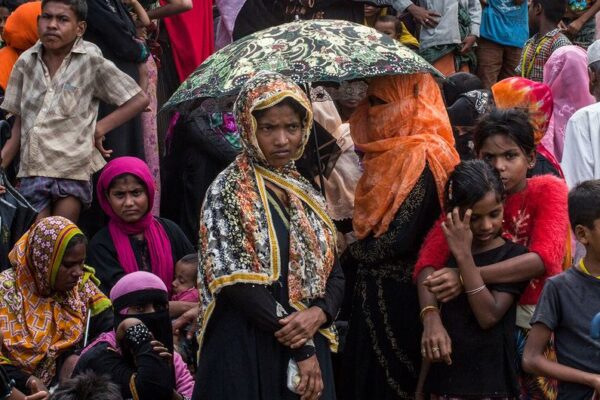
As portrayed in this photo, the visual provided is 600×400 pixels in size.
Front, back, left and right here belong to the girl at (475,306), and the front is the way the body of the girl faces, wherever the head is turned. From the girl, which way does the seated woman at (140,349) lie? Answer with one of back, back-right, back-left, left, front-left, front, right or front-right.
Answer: right

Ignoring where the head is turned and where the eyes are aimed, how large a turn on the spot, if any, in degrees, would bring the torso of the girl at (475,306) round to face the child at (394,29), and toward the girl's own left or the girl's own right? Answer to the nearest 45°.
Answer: approximately 180°

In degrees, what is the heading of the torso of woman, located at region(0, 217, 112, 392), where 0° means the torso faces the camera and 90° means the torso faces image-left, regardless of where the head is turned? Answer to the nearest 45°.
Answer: approximately 315°

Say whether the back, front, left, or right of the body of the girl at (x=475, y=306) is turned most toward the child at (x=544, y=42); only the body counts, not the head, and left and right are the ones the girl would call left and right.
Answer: back

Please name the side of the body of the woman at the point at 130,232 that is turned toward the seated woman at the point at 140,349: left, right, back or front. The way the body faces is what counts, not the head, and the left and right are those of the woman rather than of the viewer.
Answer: front

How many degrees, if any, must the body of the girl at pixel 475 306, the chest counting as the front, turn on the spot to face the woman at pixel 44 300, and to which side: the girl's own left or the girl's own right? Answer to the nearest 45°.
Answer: approximately 90° to the girl's own right
